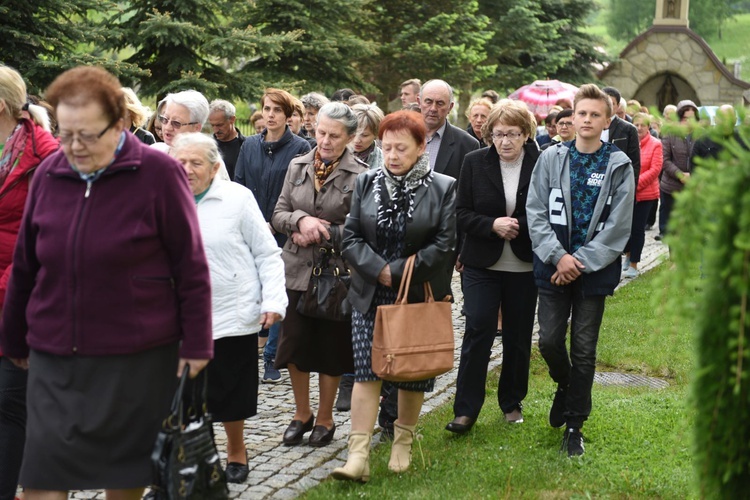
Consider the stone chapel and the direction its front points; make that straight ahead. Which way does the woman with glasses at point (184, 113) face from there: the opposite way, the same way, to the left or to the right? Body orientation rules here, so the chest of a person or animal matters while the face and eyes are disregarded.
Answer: the same way

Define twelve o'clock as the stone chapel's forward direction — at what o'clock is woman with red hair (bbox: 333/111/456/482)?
The woman with red hair is roughly at 12 o'clock from the stone chapel.

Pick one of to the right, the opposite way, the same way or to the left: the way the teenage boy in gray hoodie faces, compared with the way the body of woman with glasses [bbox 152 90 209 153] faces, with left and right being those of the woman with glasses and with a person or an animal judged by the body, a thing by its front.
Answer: the same way

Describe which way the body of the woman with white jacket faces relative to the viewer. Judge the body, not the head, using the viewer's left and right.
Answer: facing the viewer and to the left of the viewer

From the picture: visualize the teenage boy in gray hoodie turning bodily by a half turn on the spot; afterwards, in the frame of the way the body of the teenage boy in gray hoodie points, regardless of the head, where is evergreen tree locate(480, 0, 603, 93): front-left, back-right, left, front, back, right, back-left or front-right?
front

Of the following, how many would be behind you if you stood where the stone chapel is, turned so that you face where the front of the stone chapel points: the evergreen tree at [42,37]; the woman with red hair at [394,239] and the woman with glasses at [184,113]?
0

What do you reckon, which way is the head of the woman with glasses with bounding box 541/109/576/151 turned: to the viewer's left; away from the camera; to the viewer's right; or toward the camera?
toward the camera

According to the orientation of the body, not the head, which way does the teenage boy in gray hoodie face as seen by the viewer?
toward the camera

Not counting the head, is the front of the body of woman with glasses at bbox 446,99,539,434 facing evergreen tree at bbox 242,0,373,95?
no

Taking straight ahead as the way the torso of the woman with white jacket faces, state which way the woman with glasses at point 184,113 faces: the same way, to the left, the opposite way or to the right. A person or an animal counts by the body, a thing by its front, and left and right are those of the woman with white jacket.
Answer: the same way

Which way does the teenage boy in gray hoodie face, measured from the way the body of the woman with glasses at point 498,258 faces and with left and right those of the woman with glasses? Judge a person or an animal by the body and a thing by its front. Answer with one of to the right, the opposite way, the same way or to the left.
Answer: the same way

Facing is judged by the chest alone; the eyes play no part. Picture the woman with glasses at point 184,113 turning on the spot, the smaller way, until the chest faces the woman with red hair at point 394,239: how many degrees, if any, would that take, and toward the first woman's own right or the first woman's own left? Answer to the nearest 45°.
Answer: approximately 90° to the first woman's own left

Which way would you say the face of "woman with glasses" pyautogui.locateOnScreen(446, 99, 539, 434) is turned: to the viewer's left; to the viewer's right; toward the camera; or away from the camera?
toward the camera

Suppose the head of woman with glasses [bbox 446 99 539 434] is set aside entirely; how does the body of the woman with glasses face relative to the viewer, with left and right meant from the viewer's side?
facing the viewer

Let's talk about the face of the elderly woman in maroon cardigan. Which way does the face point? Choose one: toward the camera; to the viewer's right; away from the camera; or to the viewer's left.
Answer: toward the camera
